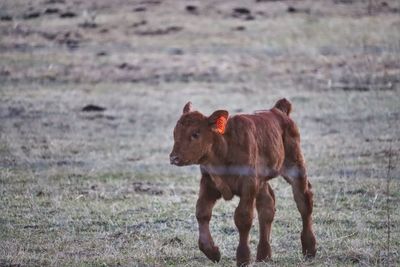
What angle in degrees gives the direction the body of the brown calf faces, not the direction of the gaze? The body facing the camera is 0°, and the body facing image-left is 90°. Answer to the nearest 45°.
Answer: approximately 45°
